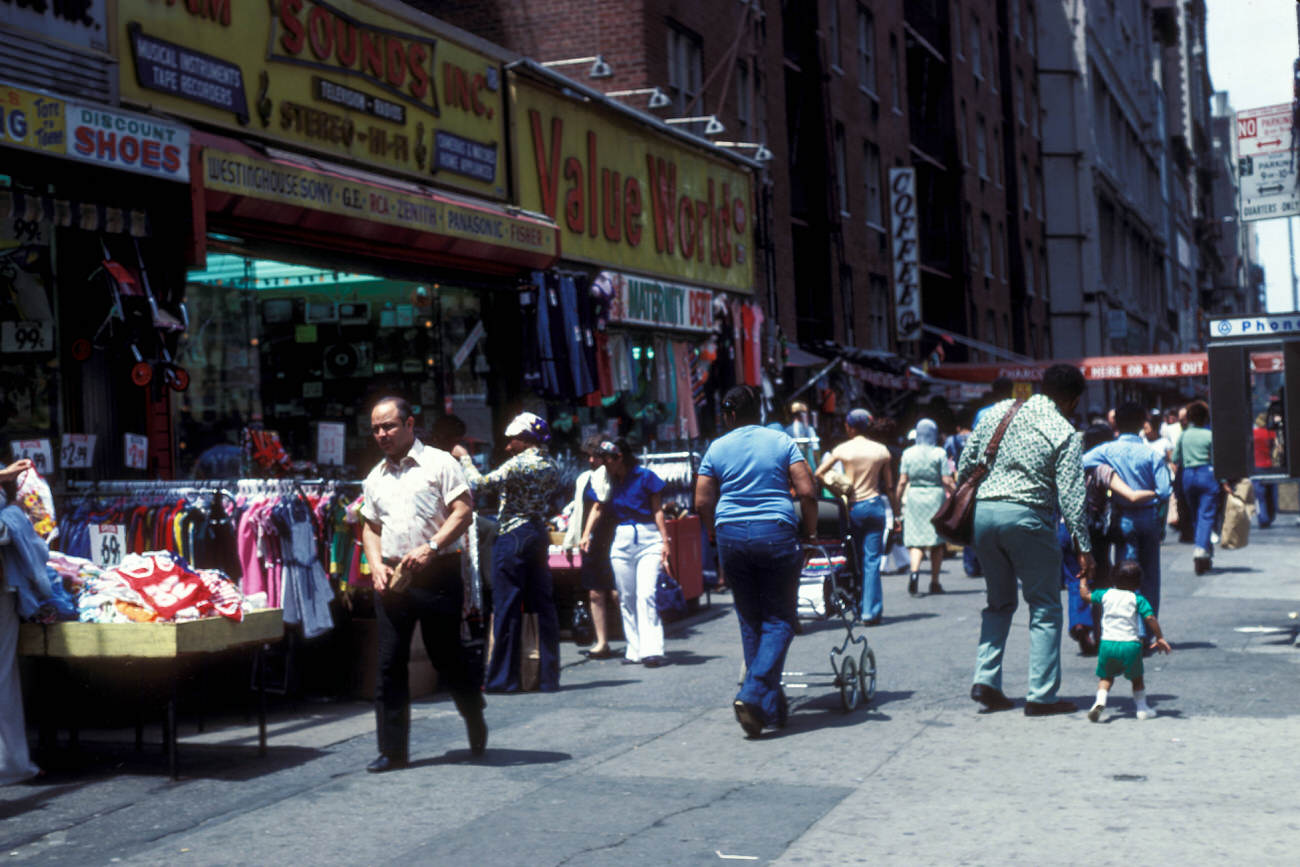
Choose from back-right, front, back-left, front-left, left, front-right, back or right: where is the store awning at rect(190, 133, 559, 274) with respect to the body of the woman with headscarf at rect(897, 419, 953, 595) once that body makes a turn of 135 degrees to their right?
right

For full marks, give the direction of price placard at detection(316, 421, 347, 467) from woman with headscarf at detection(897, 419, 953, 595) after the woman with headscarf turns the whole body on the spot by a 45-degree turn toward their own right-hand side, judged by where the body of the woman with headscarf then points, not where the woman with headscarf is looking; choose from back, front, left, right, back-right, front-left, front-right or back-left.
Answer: back

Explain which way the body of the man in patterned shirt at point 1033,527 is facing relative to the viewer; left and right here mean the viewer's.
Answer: facing away from the viewer and to the right of the viewer

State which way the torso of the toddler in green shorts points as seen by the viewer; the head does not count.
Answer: away from the camera

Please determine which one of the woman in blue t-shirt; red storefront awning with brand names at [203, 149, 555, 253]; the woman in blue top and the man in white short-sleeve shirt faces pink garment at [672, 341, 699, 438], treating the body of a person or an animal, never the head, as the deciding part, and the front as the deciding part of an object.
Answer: the woman in blue t-shirt

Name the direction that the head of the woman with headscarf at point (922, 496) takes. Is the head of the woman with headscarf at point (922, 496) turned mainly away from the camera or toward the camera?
away from the camera

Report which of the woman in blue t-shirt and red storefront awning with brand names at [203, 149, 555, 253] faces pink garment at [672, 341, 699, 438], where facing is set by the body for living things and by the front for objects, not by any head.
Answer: the woman in blue t-shirt

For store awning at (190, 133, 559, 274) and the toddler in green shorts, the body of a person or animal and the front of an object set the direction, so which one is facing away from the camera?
the toddler in green shorts

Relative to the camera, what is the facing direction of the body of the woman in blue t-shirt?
away from the camera

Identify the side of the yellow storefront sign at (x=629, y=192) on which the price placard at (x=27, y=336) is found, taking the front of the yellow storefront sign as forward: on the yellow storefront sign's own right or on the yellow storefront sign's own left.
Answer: on the yellow storefront sign's own right

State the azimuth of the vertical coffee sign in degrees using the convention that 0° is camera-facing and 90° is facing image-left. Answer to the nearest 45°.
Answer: approximately 0°

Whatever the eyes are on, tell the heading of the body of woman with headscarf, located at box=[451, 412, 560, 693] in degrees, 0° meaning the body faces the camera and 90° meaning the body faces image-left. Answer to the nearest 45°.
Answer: approximately 135°

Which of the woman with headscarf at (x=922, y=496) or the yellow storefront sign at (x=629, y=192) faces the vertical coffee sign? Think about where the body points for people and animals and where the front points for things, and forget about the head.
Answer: the woman with headscarf

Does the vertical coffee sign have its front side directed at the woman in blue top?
yes

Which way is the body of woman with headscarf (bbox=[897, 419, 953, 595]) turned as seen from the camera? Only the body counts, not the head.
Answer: away from the camera

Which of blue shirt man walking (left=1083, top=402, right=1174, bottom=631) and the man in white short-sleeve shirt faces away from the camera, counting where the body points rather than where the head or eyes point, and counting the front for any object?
the blue shirt man walking

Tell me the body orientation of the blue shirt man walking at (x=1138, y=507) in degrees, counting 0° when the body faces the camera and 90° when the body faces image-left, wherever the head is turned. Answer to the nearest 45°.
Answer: approximately 180°
